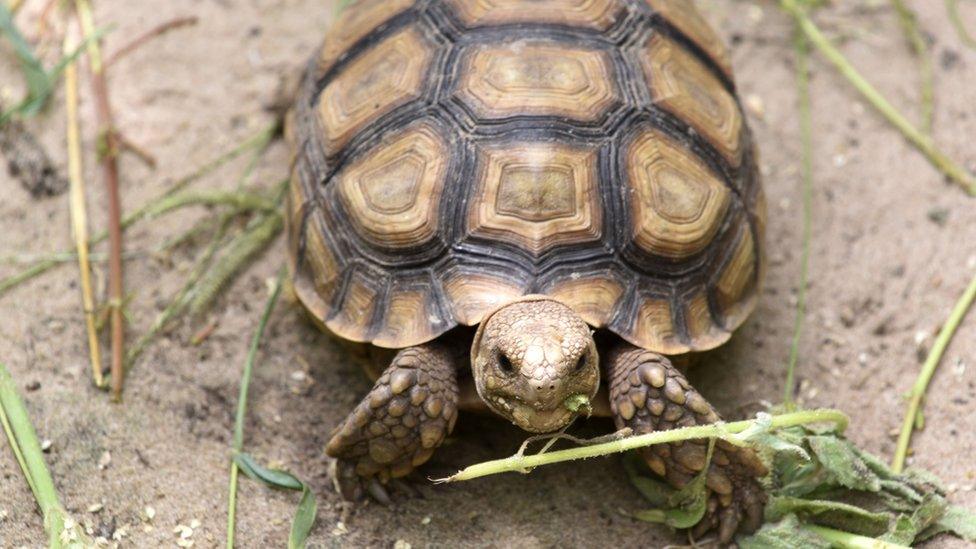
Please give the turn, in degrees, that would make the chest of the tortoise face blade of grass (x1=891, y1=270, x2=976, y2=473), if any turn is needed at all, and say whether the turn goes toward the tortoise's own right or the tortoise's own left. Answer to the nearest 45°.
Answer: approximately 90° to the tortoise's own left

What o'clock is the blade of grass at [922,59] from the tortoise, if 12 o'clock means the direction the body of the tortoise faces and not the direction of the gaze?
The blade of grass is roughly at 7 o'clock from the tortoise.

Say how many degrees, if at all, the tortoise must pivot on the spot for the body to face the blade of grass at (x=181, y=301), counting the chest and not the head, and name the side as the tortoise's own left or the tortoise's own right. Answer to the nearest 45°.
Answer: approximately 90° to the tortoise's own right

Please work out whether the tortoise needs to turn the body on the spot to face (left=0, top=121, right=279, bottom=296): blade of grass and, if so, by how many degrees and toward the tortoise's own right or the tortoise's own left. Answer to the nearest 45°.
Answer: approximately 135° to the tortoise's own right

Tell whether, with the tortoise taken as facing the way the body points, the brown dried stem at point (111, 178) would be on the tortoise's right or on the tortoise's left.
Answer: on the tortoise's right

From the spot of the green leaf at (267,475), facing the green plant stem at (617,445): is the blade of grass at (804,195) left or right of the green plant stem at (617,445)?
left

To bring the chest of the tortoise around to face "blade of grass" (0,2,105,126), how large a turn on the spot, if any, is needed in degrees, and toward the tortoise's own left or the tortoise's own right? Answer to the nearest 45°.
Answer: approximately 135° to the tortoise's own right

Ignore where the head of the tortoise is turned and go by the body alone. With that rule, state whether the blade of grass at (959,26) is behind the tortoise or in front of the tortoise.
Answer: behind

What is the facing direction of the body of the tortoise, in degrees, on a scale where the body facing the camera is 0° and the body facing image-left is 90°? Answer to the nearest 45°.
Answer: approximately 0°

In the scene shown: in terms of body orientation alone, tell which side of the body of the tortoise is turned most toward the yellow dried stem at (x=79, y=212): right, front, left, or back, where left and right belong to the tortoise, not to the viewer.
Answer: right
